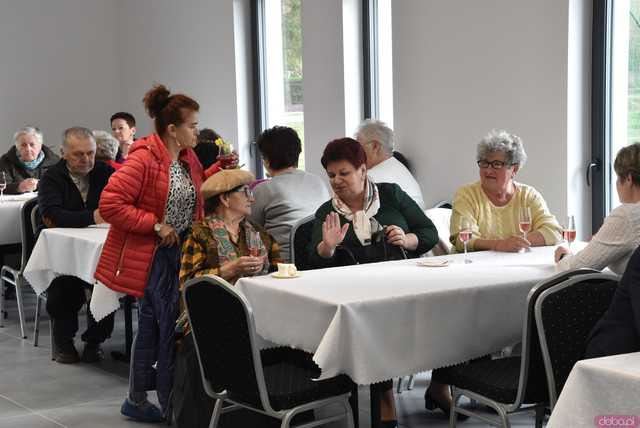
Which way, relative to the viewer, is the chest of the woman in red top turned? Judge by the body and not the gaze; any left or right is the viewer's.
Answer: facing the viewer and to the right of the viewer

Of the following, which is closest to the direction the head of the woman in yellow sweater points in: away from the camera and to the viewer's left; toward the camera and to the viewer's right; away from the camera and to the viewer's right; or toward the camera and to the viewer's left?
toward the camera and to the viewer's left

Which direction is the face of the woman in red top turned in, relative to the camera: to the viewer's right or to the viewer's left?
to the viewer's right

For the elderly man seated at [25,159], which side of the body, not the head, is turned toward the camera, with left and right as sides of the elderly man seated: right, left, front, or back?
front

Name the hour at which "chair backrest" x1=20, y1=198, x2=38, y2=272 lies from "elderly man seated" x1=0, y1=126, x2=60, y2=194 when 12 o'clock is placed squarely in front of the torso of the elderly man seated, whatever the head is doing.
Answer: The chair backrest is roughly at 12 o'clock from the elderly man seated.

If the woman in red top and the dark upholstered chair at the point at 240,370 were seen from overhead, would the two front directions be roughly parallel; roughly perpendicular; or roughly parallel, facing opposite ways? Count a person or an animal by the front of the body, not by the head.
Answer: roughly perpendicular

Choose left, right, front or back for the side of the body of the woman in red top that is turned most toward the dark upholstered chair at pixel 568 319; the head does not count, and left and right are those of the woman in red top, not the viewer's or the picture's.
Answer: front

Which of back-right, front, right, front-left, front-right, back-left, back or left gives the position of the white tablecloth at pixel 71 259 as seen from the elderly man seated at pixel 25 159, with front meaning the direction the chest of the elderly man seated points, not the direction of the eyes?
front
